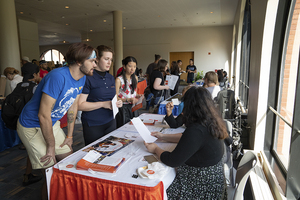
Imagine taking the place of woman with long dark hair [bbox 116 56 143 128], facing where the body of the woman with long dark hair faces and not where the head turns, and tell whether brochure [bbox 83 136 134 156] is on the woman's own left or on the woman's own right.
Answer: on the woman's own right

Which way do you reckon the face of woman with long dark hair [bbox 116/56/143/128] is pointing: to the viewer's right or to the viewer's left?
to the viewer's right

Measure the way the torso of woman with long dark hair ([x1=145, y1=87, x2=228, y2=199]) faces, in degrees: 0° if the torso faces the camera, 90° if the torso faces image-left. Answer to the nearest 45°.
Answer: approximately 135°

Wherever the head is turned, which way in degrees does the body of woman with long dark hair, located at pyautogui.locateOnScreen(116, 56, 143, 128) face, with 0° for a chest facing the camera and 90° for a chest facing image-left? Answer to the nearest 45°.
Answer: approximately 315°

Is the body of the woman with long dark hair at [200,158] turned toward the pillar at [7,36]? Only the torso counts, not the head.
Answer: yes

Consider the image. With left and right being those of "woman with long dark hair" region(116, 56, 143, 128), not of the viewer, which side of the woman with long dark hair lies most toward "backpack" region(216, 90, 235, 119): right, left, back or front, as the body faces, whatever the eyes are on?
left

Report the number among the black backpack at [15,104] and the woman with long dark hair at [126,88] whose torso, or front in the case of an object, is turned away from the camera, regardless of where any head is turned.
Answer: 0

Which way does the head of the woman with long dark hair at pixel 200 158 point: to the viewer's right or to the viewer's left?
to the viewer's left

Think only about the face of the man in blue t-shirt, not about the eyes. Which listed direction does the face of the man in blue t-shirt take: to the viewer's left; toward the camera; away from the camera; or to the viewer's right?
to the viewer's right

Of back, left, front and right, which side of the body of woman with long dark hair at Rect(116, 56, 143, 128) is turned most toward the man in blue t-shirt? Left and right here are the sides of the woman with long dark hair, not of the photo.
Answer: right

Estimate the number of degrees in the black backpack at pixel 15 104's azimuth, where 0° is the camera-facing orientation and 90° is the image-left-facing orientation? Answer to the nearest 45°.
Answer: approximately 45°

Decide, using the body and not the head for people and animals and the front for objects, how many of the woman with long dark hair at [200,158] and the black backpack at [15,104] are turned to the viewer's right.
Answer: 0

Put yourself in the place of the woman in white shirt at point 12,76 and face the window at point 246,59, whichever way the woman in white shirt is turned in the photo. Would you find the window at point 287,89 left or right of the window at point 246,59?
right

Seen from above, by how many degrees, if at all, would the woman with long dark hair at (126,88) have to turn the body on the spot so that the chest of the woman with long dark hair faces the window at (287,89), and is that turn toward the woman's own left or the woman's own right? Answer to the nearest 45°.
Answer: approximately 45° to the woman's own left

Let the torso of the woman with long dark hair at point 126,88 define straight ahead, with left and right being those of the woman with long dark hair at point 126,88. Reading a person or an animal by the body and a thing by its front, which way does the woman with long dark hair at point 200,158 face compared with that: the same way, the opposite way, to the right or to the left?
the opposite way
